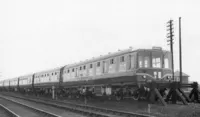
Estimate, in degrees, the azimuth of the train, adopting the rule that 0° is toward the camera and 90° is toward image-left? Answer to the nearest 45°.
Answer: approximately 315°

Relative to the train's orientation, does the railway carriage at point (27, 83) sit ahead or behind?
behind
